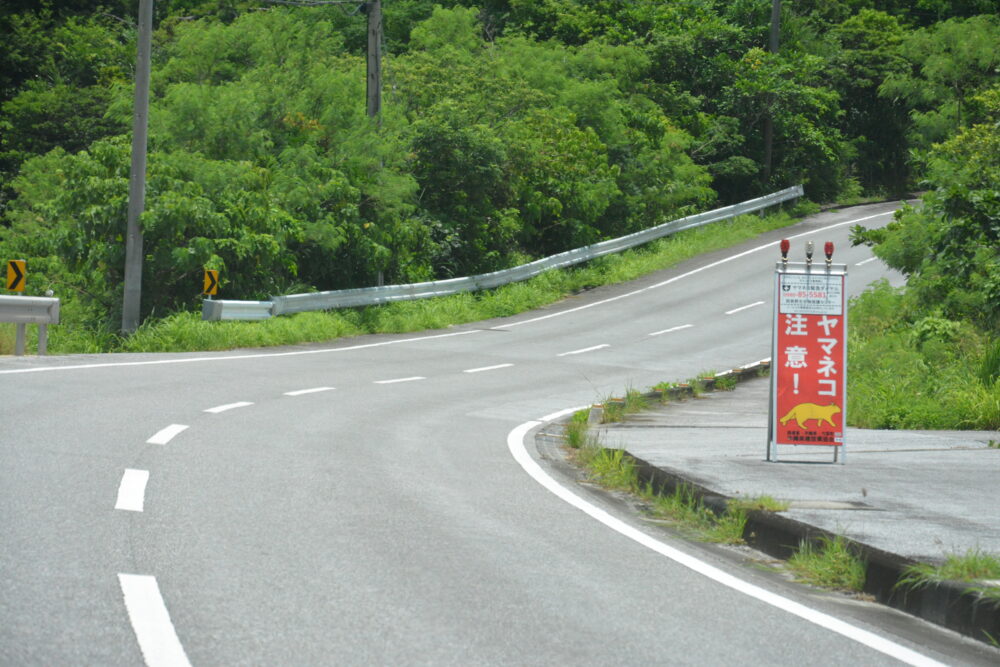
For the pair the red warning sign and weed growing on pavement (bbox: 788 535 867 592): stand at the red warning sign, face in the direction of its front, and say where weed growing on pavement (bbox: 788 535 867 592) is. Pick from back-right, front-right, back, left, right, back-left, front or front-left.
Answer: front

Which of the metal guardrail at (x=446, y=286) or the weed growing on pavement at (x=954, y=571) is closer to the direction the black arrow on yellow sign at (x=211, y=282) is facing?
the weed growing on pavement

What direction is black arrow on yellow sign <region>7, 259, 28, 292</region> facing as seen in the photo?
toward the camera

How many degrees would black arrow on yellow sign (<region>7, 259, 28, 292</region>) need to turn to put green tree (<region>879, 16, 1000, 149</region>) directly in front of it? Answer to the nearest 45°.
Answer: approximately 135° to its left

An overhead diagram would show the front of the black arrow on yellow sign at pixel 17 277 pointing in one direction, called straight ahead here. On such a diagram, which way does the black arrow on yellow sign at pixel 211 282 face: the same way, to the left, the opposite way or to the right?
the same way

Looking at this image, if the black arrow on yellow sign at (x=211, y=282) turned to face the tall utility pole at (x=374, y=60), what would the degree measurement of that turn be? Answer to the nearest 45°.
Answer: approximately 135° to its left

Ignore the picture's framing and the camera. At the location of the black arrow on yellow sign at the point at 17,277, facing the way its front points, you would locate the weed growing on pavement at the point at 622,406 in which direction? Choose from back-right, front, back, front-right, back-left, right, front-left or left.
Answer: front-left

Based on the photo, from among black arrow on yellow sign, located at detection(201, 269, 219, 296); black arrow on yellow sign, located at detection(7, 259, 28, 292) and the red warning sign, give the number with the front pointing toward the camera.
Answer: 3

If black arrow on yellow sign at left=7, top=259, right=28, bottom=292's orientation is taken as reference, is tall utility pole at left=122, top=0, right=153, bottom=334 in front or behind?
behind

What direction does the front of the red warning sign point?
toward the camera

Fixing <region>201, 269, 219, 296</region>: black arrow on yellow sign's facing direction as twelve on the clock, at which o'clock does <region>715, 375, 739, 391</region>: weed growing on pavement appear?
The weed growing on pavement is roughly at 10 o'clock from the black arrow on yellow sign.

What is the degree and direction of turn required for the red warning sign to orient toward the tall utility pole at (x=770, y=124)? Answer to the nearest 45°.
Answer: approximately 180°

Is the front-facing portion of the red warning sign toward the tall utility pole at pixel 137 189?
no

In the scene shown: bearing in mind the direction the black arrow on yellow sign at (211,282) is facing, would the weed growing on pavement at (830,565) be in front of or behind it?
in front

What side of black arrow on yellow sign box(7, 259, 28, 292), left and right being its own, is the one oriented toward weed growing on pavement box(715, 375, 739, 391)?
left

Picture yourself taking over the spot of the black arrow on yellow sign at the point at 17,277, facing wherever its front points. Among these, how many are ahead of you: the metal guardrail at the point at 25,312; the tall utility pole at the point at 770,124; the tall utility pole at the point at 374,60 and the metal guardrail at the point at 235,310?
1

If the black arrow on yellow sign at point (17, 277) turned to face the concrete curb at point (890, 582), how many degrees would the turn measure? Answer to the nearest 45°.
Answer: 0° — it already faces it

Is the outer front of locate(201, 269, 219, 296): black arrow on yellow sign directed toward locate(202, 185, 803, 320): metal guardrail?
no

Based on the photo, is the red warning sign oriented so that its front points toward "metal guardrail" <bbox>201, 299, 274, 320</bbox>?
no
